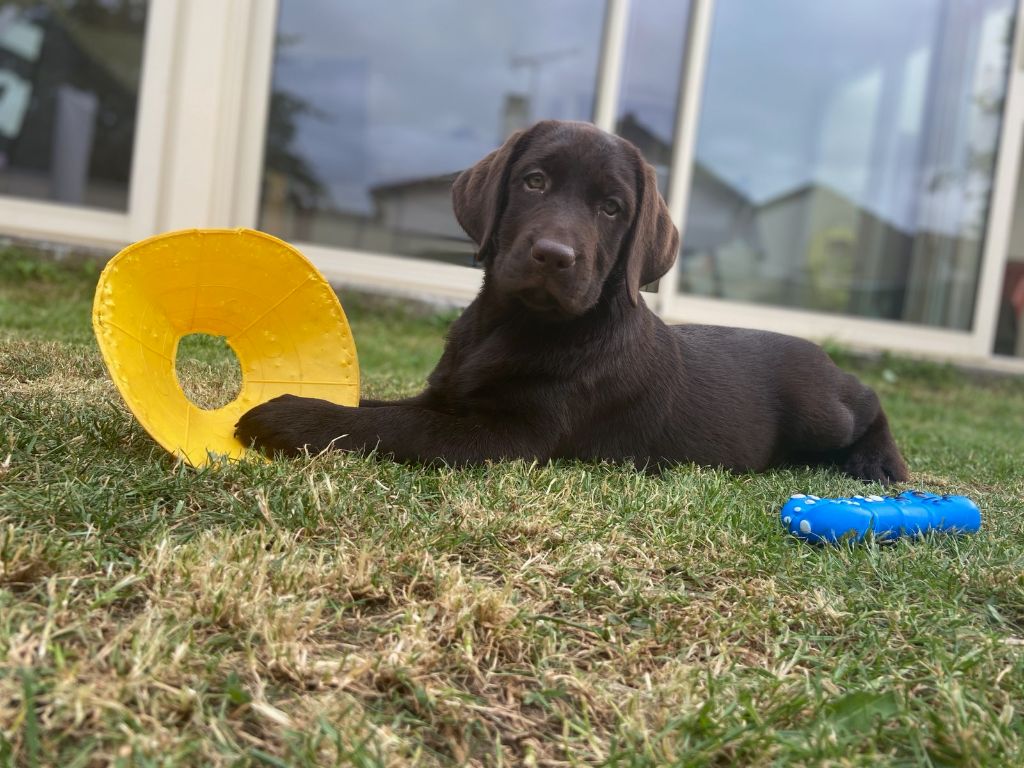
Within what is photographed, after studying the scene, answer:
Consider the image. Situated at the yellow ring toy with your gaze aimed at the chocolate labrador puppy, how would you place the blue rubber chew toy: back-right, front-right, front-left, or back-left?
front-right

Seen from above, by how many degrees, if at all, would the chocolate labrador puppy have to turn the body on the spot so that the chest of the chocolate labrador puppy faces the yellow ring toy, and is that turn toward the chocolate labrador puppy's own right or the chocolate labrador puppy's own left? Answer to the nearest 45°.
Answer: approximately 45° to the chocolate labrador puppy's own left

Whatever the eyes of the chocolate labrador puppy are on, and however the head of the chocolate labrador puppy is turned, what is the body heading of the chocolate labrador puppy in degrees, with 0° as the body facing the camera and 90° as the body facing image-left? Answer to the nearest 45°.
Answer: approximately 90°

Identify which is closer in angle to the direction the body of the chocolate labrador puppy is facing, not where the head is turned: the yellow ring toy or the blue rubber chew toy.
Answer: the yellow ring toy
